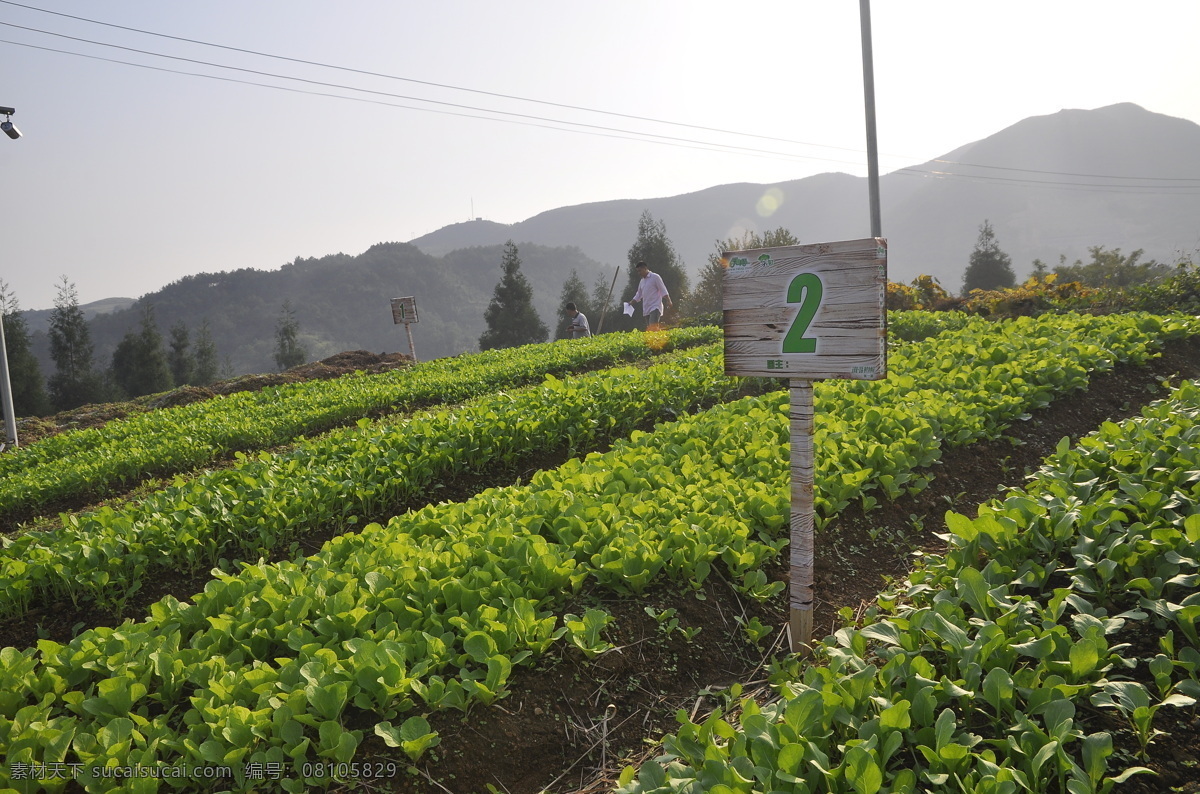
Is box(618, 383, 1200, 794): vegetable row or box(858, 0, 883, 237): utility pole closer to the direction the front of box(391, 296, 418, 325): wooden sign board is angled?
the vegetable row

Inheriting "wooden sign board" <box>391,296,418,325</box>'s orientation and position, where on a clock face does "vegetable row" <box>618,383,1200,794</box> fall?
The vegetable row is roughly at 12 o'clock from the wooden sign board.

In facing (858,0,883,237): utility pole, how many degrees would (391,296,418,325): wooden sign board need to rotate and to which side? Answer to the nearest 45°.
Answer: approximately 45° to its left

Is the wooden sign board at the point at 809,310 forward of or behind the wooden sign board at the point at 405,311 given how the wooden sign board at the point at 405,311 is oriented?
forward

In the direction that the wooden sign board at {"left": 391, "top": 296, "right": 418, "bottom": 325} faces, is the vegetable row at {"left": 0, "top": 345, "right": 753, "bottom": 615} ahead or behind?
ahead

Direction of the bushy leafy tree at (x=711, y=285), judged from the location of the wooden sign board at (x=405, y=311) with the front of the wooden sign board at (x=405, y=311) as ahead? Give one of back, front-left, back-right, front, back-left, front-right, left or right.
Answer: back-left

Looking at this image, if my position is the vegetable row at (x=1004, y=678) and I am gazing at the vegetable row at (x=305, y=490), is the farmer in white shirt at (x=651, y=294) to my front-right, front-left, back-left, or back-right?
front-right

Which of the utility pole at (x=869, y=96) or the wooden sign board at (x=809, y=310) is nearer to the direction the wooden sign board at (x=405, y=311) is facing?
the wooden sign board

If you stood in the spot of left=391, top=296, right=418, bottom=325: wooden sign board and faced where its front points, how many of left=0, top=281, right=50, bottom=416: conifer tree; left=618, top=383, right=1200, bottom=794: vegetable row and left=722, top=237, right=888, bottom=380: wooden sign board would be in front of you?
2

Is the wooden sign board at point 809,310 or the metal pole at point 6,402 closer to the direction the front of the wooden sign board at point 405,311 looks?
the wooden sign board

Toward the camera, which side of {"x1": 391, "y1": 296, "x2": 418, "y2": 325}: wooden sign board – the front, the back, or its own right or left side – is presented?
front
